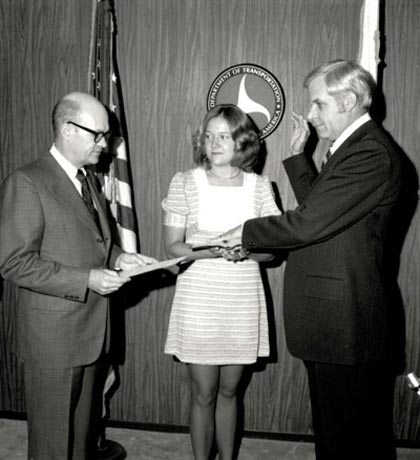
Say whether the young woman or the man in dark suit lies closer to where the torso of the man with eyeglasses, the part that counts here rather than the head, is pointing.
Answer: the man in dark suit

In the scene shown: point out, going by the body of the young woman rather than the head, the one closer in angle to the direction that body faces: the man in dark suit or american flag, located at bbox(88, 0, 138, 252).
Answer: the man in dark suit

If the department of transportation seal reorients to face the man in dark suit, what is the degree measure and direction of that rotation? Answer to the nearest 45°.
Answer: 0° — it already faces them

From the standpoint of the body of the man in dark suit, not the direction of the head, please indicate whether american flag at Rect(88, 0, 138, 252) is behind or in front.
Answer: in front

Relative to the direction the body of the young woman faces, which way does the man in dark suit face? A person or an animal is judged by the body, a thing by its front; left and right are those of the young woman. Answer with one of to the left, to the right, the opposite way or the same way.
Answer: to the right

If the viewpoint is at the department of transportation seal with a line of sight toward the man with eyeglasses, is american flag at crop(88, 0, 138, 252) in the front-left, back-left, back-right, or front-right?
front-right

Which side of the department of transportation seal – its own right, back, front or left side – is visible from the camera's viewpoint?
front

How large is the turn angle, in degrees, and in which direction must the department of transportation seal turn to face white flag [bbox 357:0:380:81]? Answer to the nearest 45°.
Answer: approximately 45° to its left

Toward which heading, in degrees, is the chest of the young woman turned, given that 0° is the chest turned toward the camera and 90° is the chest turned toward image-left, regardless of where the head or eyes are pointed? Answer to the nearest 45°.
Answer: approximately 0°

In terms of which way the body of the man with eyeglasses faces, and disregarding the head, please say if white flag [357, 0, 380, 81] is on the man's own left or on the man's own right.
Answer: on the man's own left

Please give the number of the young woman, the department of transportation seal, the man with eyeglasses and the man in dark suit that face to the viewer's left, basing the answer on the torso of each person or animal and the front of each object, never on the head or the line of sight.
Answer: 1

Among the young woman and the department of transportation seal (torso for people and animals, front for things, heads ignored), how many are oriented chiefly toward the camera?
2

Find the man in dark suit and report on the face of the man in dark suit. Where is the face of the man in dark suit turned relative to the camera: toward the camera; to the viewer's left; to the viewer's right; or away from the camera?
to the viewer's left

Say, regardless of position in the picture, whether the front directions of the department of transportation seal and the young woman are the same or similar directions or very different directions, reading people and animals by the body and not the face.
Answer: same or similar directions

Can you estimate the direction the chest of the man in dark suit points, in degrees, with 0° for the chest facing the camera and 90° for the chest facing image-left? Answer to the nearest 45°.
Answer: approximately 90°

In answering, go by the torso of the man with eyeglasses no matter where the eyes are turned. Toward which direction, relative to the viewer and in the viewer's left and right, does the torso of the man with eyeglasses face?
facing the viewer and to the right of the viewer

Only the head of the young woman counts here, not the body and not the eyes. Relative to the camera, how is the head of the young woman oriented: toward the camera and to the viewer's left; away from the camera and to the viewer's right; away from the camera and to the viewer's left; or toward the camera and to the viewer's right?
toward the camera and to the viewer's left

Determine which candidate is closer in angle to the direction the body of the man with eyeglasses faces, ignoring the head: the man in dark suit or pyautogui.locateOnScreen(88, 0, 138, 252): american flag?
the man in dark suit
